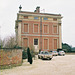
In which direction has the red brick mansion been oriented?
toward the camera

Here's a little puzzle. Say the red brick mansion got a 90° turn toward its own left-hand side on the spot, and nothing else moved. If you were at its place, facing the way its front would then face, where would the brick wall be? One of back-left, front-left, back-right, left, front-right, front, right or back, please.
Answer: right
